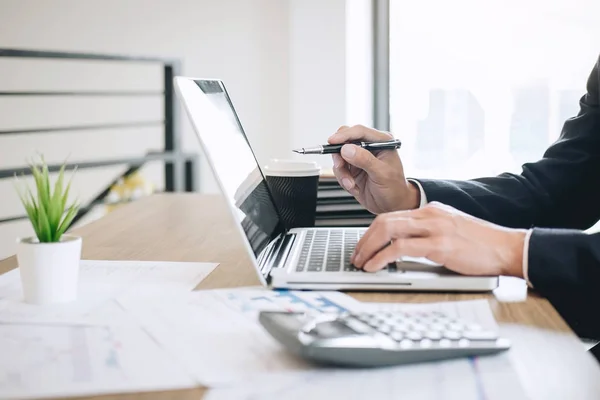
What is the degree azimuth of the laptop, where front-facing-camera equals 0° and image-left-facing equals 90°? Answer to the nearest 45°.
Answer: approximately 270°

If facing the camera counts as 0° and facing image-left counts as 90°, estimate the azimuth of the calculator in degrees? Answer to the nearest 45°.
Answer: approximately 270°

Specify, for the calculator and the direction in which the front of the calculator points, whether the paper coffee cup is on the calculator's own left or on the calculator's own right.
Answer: on the calculator's own left
